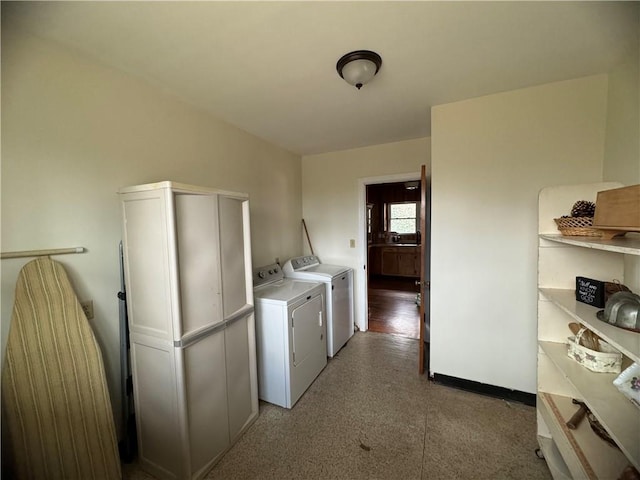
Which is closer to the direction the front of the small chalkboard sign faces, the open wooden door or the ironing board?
the ironing board

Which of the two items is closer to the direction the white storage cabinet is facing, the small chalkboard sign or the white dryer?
the small chalkboard sign

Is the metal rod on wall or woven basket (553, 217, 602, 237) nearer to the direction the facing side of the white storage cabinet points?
the woven basket

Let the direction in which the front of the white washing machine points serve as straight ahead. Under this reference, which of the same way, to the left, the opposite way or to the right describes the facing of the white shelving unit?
the opposite way

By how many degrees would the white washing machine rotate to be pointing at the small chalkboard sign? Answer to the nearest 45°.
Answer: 0° — it already faces it

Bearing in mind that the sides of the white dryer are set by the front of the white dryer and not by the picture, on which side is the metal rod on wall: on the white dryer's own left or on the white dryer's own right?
on the white dryer's own right

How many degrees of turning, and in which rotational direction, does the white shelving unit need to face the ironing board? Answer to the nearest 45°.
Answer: approximately 45° to its left

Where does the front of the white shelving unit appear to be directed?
to the viewer's left

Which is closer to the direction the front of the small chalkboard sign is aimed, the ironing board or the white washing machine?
the ironing board

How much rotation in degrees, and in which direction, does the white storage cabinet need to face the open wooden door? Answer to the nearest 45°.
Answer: approximately 45° to its left

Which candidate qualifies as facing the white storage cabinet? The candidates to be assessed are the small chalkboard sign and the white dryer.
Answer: the small chalkboard sign

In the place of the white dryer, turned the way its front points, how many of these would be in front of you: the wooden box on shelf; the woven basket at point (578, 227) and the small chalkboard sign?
3

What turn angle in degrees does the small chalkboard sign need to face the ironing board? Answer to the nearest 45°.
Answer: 0° — it already faces it

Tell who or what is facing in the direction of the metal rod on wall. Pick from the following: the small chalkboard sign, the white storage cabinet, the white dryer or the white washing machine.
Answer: the small chalkboard sign

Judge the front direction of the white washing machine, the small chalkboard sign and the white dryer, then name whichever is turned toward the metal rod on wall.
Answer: the small chalkboard sign

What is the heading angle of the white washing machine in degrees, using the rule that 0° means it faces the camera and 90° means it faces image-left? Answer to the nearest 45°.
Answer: approximately 315°
